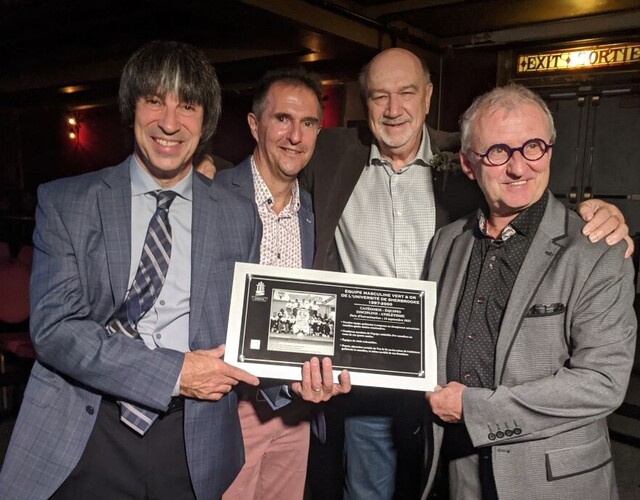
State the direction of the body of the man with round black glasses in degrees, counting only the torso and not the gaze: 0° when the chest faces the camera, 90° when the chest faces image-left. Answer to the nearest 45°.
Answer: approximately 45°

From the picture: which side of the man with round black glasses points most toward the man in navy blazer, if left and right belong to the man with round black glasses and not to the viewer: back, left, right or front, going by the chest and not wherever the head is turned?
right
